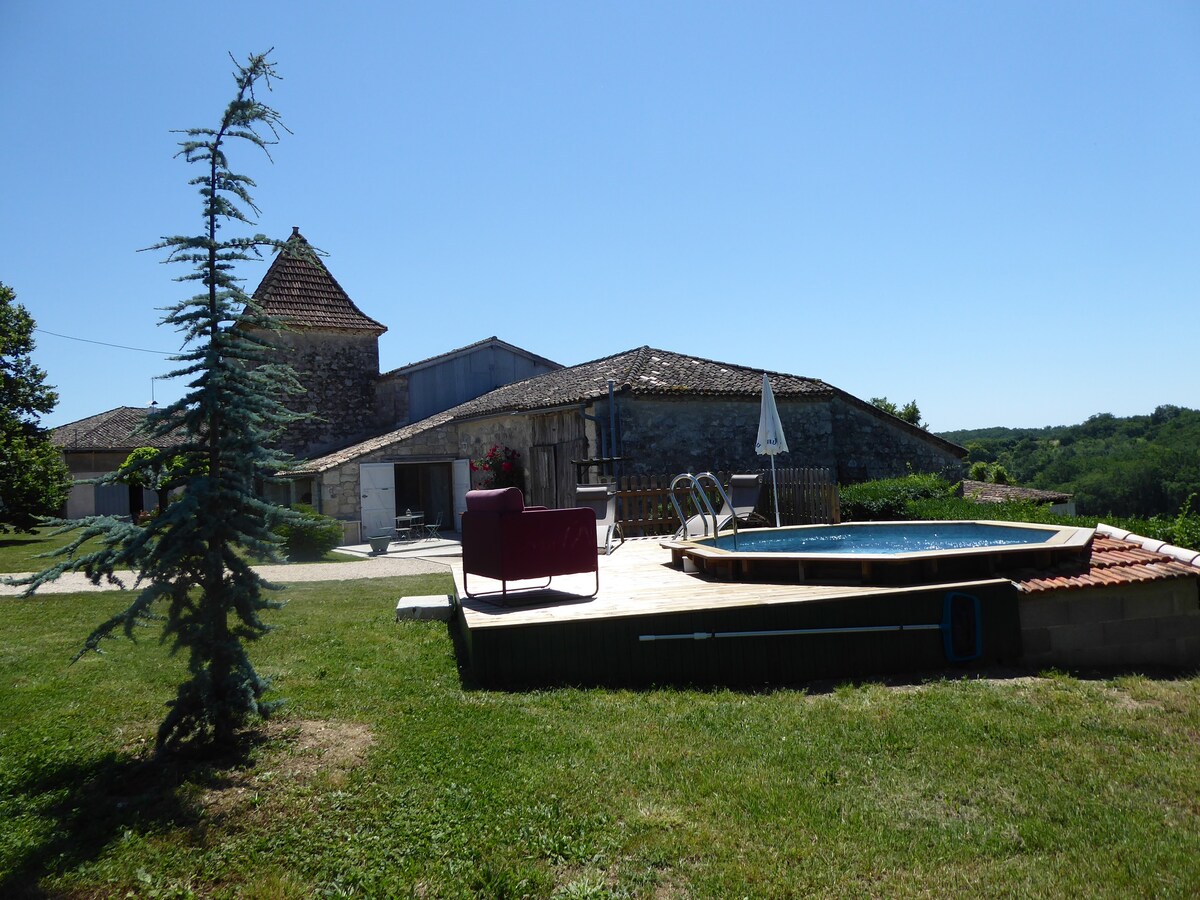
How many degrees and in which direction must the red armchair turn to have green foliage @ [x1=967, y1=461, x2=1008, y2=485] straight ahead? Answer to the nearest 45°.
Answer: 0° — it already faces it

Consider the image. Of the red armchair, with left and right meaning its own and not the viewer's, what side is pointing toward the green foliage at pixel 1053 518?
front

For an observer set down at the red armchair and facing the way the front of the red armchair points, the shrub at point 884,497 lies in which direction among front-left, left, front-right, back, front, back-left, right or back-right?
front

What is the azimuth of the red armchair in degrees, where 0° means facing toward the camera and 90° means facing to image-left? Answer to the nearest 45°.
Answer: approximately 225°

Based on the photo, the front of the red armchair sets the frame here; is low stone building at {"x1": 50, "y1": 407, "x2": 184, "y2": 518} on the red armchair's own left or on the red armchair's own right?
on the red armchair's own left

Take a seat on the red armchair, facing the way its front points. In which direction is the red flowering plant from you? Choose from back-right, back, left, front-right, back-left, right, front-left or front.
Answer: front-left

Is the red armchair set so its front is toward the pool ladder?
yes

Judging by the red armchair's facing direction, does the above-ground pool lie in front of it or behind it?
in front

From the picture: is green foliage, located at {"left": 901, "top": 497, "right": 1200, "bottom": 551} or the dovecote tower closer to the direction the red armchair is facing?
the green foliage
